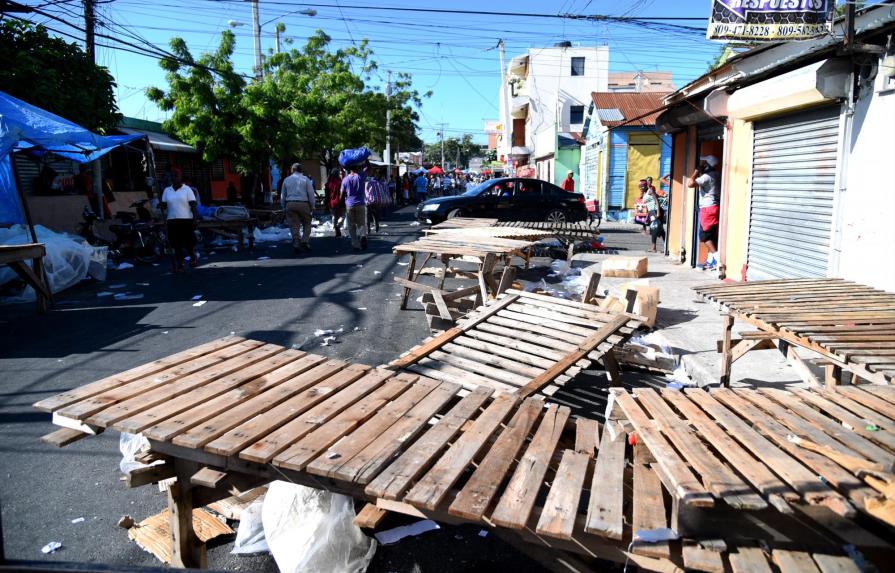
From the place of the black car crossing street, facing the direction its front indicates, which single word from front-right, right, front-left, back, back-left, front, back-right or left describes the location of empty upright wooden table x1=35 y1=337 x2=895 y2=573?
left

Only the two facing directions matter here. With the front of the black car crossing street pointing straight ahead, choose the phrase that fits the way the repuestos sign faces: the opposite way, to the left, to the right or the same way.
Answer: to the left

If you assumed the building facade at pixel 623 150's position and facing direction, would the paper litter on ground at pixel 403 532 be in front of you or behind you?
in front

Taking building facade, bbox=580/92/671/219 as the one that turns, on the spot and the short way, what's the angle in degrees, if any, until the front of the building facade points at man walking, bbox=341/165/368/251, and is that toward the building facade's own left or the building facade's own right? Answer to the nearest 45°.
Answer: approximately 45° to the building facade's own right

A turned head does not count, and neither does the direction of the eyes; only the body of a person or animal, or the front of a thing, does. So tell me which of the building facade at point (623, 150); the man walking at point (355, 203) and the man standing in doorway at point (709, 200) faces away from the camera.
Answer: the man walking at point (355, 203)

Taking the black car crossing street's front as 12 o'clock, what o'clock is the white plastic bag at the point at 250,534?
The white plastic bag is roughly at 9 o'clock from the black car crossing street.

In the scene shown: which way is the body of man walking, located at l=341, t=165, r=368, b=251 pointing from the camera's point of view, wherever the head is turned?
away from the camera
